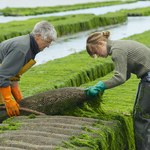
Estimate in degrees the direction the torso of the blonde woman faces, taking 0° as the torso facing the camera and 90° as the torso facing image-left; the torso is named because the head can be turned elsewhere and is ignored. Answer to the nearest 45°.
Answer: approximately 90°

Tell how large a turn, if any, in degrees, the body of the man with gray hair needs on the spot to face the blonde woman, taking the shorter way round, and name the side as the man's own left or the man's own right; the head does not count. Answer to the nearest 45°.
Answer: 0° — they already face them

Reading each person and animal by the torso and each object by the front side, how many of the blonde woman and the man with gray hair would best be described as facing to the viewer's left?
1

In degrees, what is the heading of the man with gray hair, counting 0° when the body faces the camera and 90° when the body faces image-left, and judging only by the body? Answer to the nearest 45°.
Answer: approximately 270°

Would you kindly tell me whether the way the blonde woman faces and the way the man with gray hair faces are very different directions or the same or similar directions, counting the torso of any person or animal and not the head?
very different directions

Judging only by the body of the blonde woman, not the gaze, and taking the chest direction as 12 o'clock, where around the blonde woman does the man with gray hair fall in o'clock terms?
The man with gray hair is roughly at 12 o'clock from the blonde woman.

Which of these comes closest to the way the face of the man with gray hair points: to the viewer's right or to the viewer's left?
to the viewer's right
